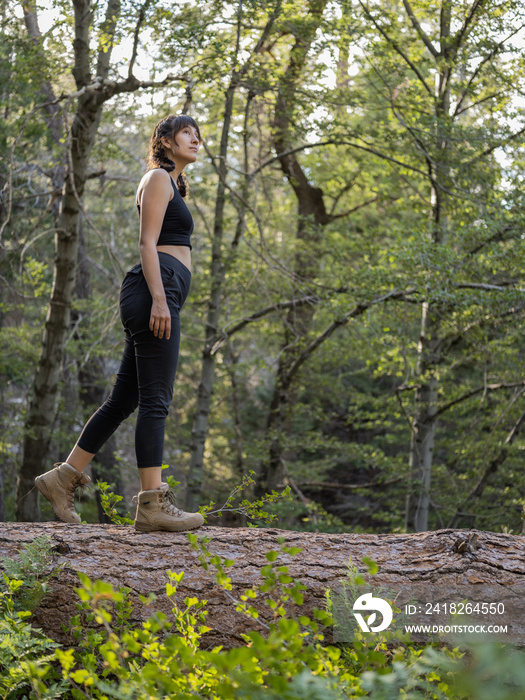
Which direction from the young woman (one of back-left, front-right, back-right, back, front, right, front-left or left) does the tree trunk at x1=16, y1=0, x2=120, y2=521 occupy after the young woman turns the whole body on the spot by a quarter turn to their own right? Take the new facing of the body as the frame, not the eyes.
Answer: back

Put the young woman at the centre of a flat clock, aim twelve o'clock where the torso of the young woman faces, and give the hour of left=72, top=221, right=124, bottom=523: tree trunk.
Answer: The tree trunk is roughly at 9 o'clock from the young woman.

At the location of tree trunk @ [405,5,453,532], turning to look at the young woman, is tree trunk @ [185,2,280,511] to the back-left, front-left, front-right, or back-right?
front-right

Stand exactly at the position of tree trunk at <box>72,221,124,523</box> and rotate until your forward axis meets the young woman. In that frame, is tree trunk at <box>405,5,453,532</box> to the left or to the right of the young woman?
left

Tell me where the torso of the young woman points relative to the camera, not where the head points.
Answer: to the viewer's right
